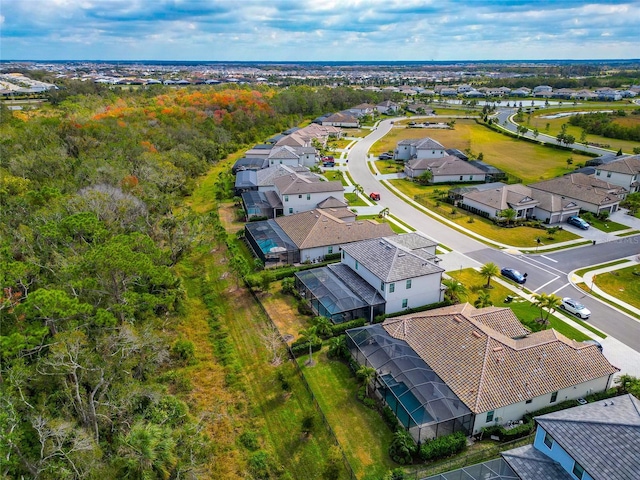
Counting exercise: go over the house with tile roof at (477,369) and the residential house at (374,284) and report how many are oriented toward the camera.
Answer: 0

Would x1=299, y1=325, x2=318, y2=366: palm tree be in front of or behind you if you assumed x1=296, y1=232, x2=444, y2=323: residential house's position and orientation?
behind

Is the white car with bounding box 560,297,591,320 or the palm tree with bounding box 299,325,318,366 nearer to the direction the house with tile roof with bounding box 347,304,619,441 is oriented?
the white car

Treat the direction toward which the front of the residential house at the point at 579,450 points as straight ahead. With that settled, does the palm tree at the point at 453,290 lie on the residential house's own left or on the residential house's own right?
on the residential house's own left

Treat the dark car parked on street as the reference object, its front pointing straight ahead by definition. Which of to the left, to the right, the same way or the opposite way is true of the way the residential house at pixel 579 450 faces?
to the left

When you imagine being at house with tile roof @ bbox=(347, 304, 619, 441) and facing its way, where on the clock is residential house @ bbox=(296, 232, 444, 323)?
The residential house is roughly at 9 o'clock from the house with tile roof.

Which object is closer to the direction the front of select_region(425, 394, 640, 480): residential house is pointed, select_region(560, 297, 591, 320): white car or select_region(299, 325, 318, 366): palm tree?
the white car

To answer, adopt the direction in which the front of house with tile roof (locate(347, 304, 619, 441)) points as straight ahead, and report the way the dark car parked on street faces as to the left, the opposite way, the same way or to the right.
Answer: to the right

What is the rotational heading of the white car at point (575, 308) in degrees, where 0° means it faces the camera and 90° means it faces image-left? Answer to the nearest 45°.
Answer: approximately 315°

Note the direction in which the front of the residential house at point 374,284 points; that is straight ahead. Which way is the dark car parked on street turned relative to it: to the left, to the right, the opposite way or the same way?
to the right

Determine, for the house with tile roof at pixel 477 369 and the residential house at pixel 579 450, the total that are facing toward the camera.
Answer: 0

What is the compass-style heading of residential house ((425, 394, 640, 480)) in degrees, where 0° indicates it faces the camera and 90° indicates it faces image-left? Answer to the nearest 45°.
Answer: approximately 225°

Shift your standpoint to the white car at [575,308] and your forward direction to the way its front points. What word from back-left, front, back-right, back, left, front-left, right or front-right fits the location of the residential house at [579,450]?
front-right
